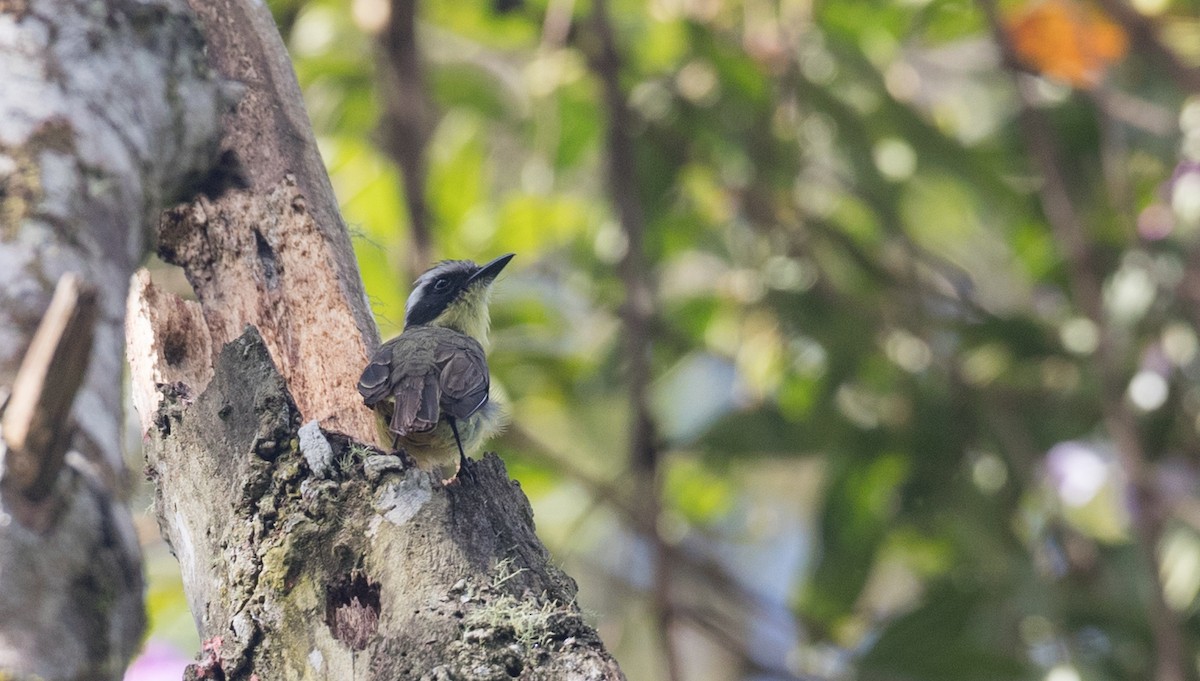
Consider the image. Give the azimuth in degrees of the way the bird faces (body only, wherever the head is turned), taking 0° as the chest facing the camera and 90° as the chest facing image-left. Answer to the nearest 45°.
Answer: approximately 225°

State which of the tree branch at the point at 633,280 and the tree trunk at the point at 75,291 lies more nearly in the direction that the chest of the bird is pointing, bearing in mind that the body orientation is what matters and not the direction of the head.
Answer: the tree branch

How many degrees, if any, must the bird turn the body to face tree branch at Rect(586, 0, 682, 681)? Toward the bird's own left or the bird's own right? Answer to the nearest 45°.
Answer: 0° — it already faces it

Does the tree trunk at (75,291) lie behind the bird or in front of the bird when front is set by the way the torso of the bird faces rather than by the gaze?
behind

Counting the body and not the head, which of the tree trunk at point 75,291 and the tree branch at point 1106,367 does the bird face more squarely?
the tree branch
